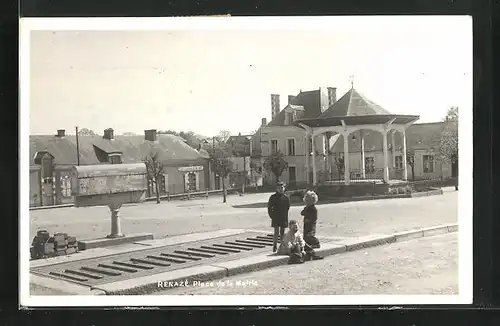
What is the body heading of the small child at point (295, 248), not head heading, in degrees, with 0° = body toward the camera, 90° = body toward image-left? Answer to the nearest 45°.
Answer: approximately 315°

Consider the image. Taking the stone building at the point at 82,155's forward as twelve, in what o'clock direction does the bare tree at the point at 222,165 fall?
The bare tree is roughly at 9 o'clock from the stone building.

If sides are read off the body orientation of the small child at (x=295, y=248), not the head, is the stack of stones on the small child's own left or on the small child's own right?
on the small child's own right

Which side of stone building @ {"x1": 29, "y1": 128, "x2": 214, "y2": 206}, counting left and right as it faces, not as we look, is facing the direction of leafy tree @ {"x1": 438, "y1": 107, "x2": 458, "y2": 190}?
left

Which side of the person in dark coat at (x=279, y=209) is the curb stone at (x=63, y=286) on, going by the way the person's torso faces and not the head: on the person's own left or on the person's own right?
on the person's own right

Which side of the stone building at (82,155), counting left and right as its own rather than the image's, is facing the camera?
front
